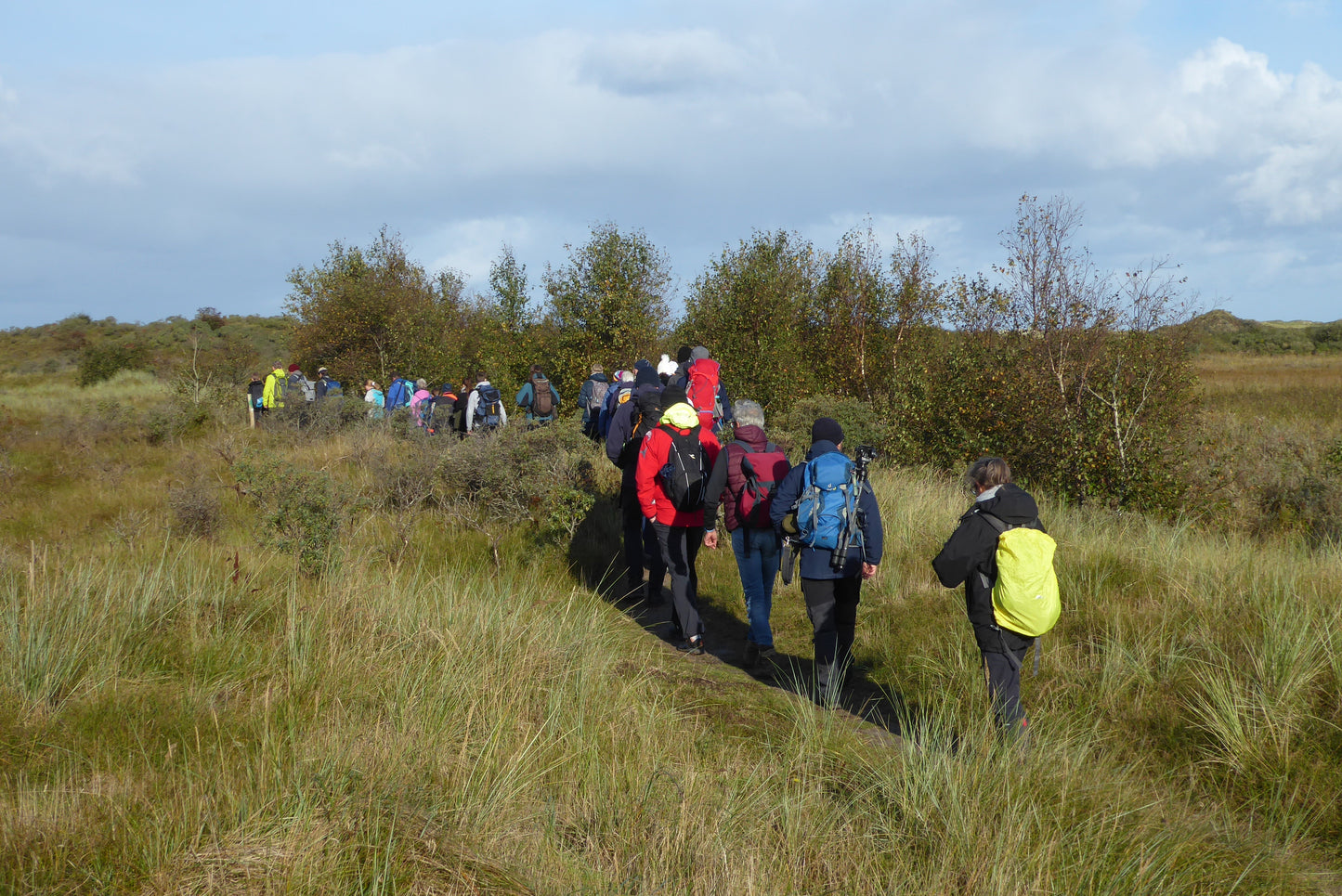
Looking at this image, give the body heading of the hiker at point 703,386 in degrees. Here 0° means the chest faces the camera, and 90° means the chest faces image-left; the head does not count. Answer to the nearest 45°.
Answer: approximately 180°

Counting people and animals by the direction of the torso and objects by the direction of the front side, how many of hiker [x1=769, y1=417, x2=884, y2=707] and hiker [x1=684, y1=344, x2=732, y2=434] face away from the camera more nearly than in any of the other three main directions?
2

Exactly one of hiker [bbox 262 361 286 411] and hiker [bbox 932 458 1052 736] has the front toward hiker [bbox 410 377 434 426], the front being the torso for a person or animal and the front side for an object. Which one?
hiker [bbox 932 458 1052 736]

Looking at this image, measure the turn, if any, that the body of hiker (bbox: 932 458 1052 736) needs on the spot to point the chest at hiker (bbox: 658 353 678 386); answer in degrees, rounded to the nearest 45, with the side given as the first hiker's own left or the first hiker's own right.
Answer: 0° — they already face them

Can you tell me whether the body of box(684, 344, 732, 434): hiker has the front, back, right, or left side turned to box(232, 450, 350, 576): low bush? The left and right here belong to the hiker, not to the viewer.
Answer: left

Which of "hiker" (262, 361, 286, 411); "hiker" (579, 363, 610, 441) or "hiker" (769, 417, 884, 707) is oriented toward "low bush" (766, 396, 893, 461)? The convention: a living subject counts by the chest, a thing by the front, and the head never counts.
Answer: "hiker" (769, 417, 884, 707)

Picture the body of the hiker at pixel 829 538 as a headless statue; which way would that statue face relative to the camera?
away from the camera

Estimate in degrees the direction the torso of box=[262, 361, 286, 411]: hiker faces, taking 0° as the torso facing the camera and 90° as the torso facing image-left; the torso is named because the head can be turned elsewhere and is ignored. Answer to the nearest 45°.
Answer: approximately 135°
